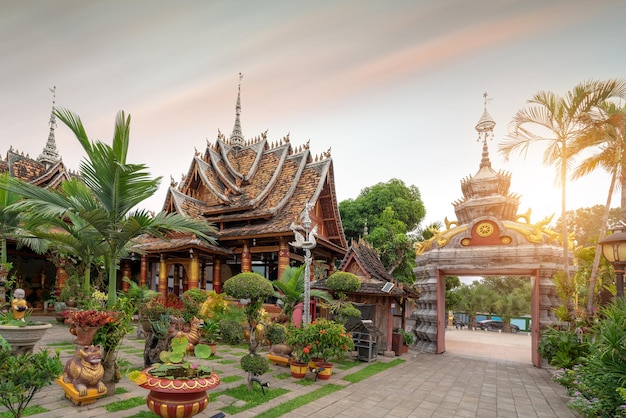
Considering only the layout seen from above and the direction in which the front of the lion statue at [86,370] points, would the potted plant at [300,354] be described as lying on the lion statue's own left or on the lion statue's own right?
on the lion statue's own left

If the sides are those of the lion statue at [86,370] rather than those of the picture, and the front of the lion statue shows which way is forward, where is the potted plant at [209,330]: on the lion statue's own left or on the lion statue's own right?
on the lion statue's own left

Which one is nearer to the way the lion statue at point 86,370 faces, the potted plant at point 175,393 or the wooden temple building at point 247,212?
the potted plant

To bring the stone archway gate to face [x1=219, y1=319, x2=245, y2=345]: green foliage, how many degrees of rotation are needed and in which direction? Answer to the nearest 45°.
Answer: approximately 45° to its right

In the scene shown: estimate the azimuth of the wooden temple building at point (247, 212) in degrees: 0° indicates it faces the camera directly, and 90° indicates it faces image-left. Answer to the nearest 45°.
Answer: approximately 45°

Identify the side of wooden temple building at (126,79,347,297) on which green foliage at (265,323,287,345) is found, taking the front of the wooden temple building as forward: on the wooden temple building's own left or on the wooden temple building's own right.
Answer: on the wooden temple building's own left
